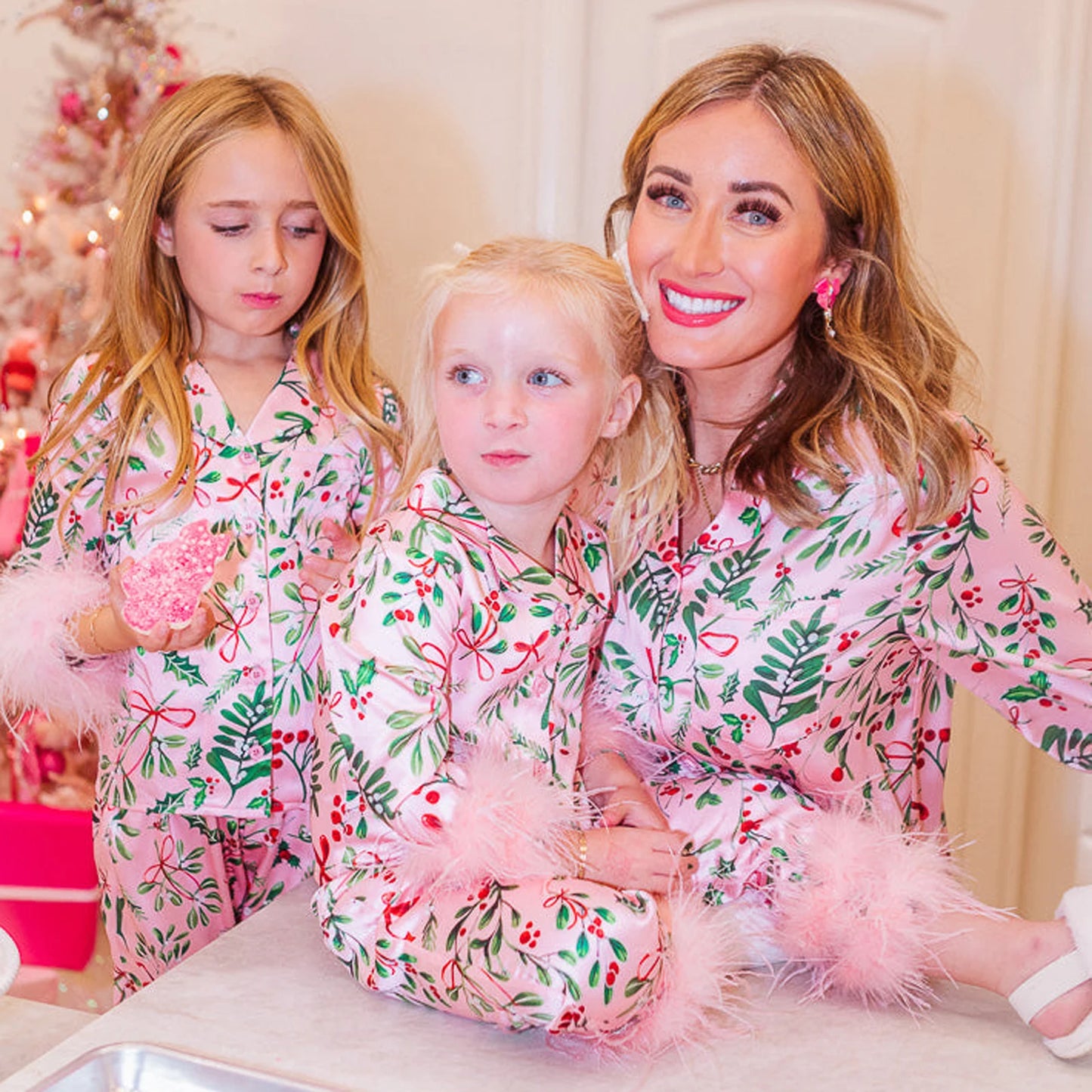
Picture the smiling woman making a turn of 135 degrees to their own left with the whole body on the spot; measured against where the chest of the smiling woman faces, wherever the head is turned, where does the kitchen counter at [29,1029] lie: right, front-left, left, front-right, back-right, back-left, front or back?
back-right

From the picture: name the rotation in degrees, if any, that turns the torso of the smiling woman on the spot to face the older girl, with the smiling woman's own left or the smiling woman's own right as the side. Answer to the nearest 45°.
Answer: approximately 45° to the smiling woman's own right

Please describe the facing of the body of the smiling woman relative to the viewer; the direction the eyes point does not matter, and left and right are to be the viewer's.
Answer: facing the viewer and to the left of the viewer

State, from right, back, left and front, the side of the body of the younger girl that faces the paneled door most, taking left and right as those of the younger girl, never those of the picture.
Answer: left

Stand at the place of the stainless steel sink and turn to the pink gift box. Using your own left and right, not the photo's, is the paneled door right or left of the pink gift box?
right

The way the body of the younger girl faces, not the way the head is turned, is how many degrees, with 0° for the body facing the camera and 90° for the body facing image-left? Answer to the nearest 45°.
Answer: approximately 315°

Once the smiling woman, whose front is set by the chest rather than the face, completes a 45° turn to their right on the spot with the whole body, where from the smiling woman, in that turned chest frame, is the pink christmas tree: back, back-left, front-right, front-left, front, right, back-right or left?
front-right

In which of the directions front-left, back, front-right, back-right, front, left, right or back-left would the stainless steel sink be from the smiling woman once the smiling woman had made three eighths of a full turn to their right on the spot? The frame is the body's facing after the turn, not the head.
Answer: back-left

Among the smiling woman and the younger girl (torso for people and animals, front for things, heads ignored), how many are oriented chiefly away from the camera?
0

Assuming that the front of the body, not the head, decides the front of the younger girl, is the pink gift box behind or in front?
behind
